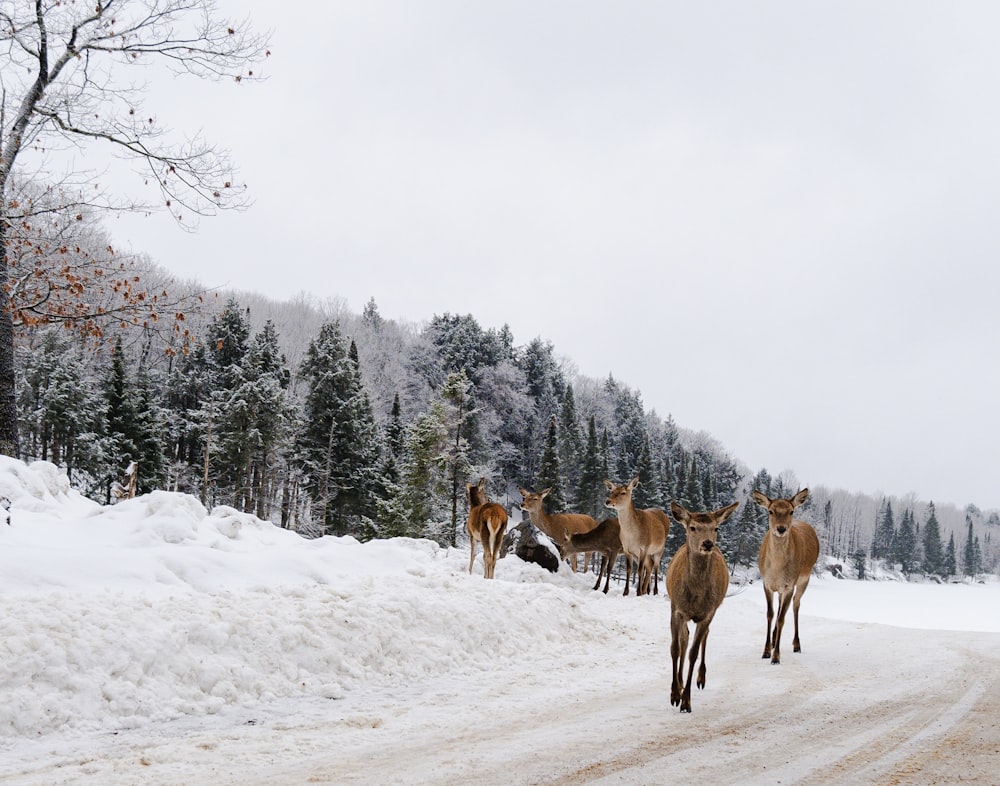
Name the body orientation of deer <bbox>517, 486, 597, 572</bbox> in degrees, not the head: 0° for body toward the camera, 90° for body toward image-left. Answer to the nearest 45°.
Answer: approximately 45°

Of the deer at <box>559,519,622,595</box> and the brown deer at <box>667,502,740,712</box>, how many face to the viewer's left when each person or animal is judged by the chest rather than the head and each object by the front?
1

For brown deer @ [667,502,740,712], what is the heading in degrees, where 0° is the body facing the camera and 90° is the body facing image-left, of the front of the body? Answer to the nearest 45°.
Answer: approximately 0°

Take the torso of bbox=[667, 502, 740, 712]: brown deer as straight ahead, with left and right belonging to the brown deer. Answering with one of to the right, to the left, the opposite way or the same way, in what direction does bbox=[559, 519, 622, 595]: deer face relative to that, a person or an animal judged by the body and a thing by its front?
to the right

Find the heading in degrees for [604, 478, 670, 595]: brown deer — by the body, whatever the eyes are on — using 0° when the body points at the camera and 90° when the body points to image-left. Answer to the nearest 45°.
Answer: approximately 45°

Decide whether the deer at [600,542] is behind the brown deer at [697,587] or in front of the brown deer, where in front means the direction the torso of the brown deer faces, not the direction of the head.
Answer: behind

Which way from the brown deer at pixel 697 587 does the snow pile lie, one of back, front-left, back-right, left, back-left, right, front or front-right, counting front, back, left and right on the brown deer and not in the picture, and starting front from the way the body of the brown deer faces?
right

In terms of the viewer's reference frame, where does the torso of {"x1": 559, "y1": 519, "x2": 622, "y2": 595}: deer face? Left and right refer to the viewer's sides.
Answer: facing to the left of the viewer

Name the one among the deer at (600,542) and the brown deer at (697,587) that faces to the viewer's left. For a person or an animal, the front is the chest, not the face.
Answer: the deer
